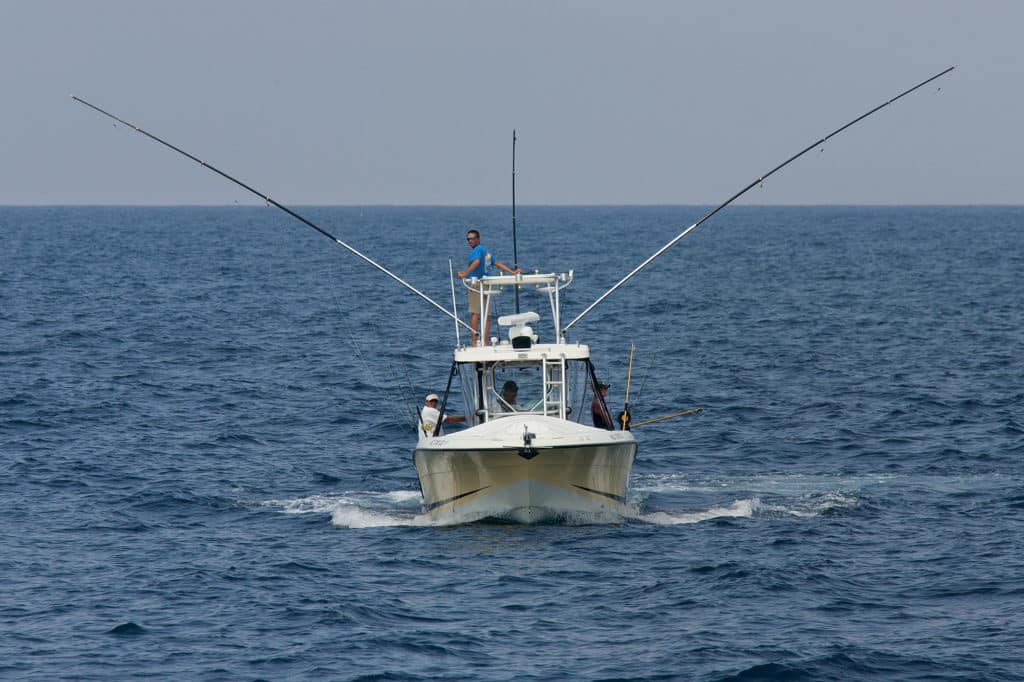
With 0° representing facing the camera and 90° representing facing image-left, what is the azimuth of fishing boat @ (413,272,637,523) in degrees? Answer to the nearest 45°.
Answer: approximately 0°
